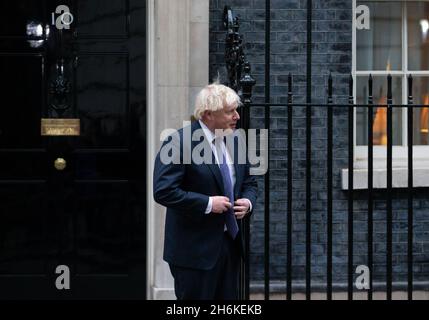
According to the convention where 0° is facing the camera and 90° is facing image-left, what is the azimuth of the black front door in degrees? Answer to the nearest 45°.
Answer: approximately 0°

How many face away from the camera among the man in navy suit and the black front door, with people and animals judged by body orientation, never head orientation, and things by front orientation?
0

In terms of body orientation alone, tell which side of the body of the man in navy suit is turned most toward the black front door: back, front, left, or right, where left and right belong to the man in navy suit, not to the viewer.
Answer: back

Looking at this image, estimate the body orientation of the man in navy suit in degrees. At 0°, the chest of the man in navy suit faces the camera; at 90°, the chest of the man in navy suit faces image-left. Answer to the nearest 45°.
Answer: approximately 315°

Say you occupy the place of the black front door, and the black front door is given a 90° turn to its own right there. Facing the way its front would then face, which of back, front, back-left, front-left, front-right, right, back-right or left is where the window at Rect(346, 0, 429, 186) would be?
back

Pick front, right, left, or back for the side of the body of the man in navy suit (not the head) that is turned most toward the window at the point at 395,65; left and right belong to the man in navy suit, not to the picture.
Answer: left
